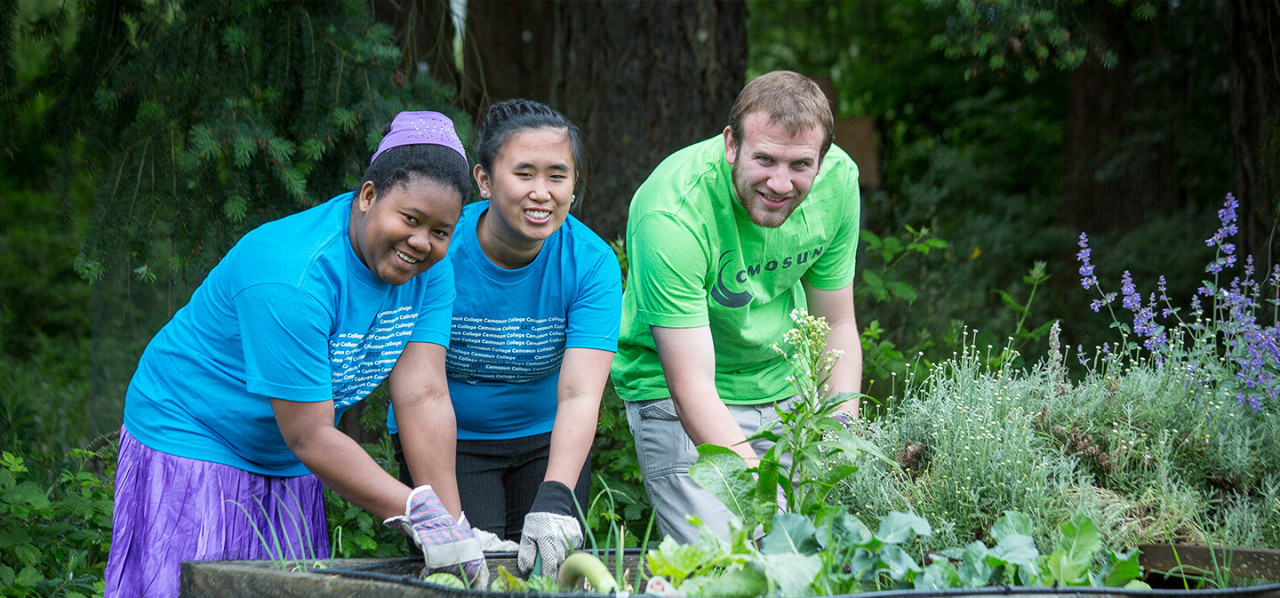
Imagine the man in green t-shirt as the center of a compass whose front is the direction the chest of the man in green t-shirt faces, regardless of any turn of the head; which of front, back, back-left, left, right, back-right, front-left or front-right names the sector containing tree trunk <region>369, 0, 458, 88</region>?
back

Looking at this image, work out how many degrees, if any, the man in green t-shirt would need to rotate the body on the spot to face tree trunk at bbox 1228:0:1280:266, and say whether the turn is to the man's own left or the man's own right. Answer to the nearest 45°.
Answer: approximately 90° to the man's own left

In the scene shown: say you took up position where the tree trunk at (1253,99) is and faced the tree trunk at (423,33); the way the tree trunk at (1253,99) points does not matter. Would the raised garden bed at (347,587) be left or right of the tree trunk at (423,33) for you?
left

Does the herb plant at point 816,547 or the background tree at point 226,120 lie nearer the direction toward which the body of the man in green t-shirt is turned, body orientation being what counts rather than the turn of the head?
the herb plant

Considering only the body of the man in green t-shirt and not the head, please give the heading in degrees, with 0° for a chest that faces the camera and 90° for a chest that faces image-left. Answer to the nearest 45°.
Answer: approximately 315°
